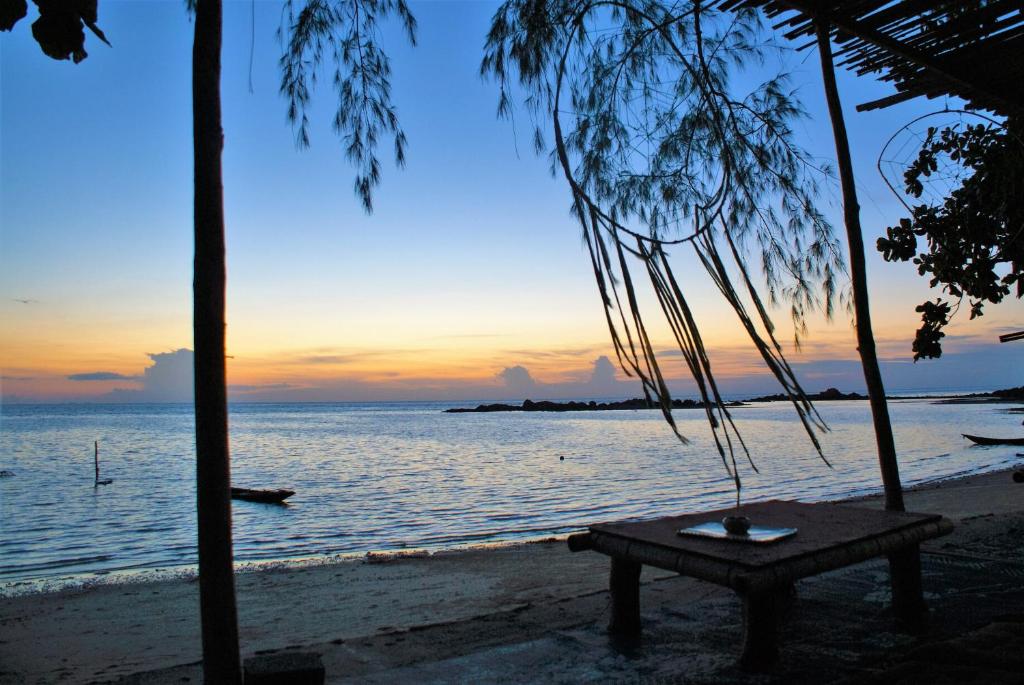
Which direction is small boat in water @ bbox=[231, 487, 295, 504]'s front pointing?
to the viewer's right

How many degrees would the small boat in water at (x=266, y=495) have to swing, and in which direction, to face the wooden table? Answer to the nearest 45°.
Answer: approximately 90° to its right

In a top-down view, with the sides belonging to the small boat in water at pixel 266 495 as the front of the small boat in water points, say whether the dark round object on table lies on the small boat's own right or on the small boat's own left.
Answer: on the small boat's own right

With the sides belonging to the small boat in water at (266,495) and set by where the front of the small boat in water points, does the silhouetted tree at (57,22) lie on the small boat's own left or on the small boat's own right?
on the small boat's own right

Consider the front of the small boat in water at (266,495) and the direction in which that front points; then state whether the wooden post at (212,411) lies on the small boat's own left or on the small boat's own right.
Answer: on the small boat's own right
